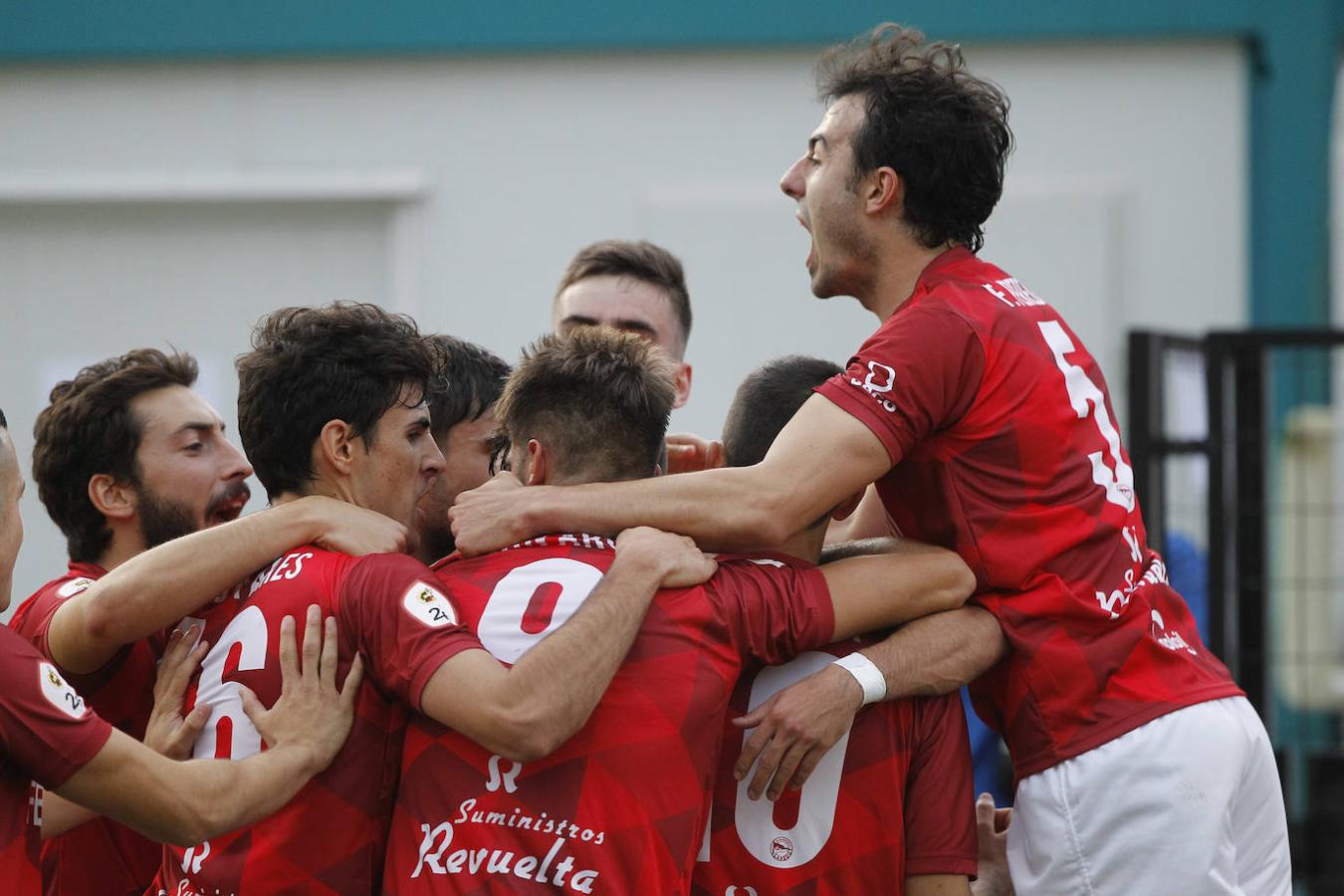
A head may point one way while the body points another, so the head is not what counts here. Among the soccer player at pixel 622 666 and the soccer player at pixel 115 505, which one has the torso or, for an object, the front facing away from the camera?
the soccer player at pixel 622 666

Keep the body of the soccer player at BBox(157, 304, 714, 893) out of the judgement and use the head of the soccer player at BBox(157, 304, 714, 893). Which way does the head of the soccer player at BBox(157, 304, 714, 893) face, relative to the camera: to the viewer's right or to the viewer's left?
to the viewer's right

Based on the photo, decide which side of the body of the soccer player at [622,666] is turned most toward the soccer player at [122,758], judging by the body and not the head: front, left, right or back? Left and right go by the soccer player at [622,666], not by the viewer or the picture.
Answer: left

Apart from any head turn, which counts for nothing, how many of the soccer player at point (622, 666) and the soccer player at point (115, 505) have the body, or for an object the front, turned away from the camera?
1

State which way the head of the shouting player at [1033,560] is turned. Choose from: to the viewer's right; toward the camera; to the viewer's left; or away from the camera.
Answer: to the viewer's left

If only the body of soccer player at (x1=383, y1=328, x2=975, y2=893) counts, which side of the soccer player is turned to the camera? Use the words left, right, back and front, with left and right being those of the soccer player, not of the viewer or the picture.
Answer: back

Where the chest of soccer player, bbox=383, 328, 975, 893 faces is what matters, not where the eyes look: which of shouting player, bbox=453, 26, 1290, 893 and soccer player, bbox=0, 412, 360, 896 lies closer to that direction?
the shouting player

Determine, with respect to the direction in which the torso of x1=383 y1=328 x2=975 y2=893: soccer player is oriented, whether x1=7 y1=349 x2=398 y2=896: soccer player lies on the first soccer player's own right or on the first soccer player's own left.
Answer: on the first soccer player's own left

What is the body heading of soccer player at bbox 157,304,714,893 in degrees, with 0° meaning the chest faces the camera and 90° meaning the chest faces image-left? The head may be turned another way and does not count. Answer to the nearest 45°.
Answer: approximately 225°

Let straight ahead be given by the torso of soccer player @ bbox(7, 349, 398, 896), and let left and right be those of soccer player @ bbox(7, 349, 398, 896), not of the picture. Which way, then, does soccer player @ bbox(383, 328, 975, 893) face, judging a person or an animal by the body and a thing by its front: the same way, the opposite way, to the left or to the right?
to the left

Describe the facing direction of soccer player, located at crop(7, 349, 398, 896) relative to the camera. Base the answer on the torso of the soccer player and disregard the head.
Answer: to the viewer's right

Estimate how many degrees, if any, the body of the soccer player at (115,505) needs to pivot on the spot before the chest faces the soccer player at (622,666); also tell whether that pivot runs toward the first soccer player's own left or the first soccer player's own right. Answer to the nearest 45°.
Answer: approximately 45° to the first soccer player's own right

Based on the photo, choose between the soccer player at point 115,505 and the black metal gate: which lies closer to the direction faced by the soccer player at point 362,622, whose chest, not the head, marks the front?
the black metal gate

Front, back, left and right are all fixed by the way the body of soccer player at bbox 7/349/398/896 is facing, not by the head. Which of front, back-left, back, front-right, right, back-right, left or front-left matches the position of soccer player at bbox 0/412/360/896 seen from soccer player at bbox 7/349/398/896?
right
